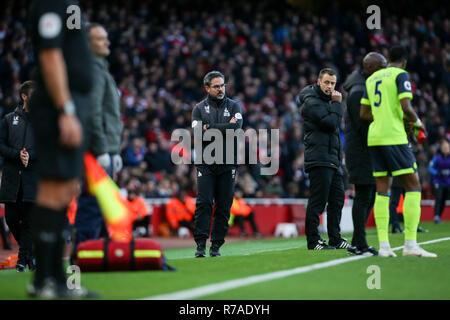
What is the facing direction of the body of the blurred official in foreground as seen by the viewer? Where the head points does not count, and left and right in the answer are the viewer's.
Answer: facing to the right of the viewer

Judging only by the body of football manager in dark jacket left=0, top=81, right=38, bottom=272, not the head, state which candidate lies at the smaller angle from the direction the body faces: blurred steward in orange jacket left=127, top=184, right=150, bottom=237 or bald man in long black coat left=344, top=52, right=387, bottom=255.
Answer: the bald man in long black coat

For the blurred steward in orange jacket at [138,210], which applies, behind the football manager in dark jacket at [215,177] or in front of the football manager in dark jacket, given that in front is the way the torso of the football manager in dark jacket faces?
behind

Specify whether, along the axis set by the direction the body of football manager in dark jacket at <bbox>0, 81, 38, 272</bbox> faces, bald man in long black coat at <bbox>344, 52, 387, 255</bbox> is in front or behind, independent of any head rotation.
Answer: in front

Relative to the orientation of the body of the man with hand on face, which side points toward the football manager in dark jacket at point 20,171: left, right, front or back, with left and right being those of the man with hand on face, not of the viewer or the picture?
right

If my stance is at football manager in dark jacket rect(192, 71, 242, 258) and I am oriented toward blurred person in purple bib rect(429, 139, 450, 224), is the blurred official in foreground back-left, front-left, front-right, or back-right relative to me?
back-right

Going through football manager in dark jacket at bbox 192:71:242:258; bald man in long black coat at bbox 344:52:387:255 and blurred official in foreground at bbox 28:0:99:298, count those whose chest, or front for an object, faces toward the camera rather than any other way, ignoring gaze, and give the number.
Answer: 1

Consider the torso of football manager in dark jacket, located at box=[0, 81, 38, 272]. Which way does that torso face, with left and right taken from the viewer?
facing the viewer and to the right of the viewer

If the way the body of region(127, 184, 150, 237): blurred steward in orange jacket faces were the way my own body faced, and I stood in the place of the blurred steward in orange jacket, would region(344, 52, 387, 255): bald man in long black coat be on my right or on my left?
on my left

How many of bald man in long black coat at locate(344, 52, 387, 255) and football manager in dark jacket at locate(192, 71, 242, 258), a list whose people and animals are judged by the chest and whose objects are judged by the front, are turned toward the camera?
1

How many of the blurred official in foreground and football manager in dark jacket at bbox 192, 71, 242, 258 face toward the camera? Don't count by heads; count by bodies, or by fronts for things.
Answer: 1

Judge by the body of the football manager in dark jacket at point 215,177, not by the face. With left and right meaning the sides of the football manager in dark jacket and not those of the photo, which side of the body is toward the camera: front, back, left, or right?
front
